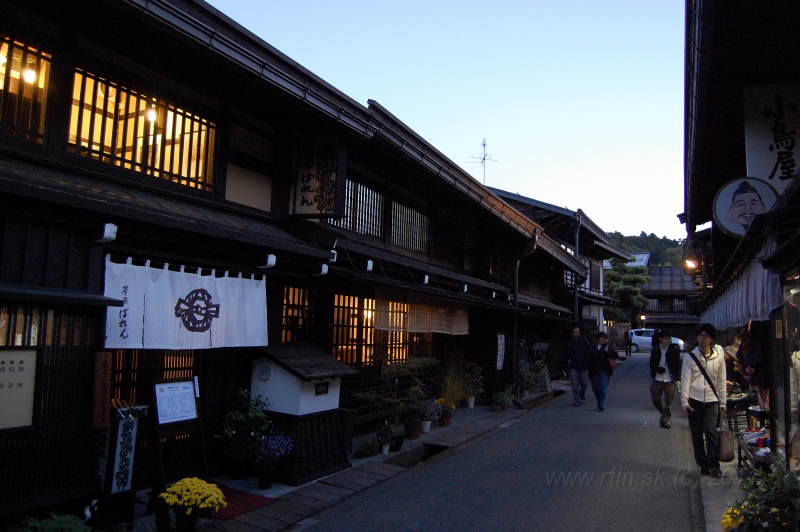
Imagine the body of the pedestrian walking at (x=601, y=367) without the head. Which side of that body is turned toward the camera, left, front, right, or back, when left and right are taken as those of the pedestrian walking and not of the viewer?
front

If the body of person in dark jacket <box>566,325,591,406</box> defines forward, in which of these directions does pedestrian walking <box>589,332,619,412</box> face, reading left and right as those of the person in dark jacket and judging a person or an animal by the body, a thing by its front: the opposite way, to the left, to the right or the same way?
the same way

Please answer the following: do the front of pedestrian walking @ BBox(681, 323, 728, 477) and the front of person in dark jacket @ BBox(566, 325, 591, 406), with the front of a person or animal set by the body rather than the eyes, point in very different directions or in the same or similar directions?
same or similar directions

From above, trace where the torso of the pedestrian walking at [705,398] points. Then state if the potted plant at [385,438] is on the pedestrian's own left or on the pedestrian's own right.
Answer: on the pedestrian's own right

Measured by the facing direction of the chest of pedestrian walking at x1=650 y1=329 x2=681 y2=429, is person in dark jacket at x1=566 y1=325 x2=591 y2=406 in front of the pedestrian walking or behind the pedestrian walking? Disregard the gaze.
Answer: behind

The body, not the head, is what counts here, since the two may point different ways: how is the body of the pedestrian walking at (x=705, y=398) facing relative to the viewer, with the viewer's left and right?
facing the viewer

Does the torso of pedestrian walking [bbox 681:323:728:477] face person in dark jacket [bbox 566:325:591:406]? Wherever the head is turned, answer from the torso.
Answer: no

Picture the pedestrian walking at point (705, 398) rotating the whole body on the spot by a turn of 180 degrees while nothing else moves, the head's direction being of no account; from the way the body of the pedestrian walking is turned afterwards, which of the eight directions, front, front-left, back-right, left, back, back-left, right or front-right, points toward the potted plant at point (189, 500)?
back-left

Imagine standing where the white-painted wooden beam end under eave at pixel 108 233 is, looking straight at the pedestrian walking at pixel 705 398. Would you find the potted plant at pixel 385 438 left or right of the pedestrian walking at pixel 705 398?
left

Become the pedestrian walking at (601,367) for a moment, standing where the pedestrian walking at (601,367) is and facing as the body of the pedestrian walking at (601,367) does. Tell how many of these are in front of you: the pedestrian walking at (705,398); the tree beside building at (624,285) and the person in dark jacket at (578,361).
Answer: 1

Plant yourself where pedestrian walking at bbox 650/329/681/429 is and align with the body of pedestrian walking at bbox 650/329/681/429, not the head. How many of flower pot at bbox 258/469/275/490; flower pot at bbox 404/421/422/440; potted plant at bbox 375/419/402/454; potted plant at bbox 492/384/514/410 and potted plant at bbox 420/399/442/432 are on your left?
0

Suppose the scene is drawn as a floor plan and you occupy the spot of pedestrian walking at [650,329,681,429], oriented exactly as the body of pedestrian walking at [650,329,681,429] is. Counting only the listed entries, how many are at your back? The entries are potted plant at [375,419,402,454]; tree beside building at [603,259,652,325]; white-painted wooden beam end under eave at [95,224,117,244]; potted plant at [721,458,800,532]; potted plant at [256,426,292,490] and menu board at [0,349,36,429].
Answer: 1
